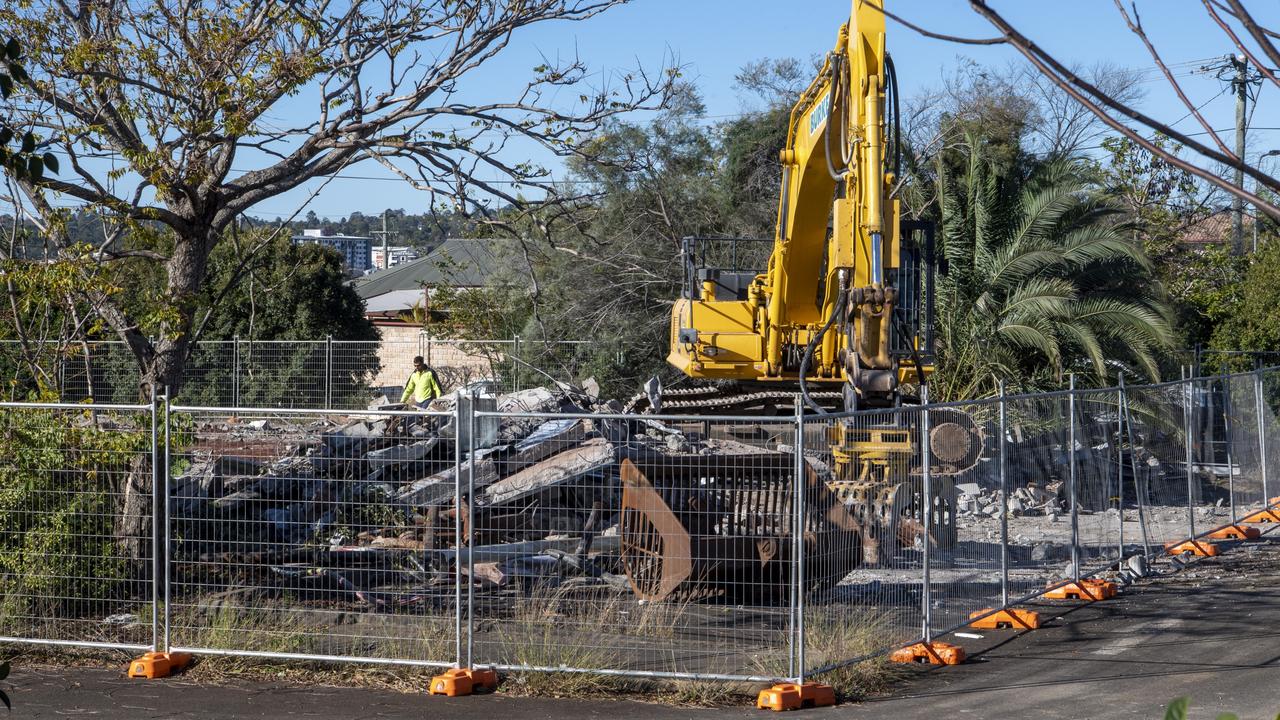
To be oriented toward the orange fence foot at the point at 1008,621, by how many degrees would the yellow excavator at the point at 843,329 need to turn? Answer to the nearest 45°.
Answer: approximately 45° to its left

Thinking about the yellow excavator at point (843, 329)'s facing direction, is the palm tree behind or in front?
behind

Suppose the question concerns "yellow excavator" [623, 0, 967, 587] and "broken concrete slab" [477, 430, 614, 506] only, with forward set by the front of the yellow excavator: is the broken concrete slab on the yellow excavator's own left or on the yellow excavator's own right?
on the yellow excavator's own right

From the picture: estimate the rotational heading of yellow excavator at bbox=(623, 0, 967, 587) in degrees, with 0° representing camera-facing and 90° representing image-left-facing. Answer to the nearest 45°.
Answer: approximately 0°

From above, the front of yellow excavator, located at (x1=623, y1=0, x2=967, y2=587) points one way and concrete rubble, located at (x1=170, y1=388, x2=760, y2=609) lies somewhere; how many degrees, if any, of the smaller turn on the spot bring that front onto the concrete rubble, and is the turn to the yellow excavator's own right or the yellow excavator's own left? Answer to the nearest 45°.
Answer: approximately 45° to the yellow excavator's own right

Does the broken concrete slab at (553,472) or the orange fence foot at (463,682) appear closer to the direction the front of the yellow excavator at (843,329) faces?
the orange fence foot

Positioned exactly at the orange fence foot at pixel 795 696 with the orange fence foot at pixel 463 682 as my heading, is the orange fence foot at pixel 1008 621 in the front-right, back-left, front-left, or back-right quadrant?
back-right

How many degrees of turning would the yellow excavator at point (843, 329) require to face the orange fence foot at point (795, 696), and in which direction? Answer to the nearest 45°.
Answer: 0° — it already faces it

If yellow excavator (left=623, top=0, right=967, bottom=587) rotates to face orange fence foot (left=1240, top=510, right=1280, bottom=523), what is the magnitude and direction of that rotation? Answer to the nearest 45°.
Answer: approximately 135° to its left

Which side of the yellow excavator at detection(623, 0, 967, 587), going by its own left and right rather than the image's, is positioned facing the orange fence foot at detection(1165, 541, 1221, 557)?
left
